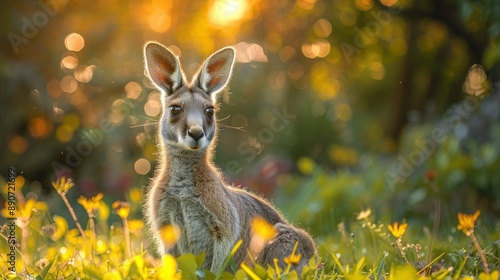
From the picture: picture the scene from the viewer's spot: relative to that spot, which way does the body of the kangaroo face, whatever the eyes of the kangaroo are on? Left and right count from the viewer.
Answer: facing the viewer and to the left of the viewer
